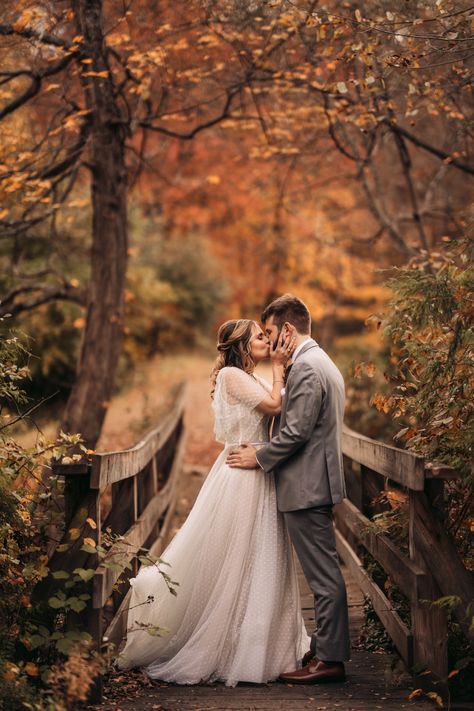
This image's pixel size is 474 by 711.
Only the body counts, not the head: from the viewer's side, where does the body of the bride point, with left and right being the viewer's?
facing to the right of the viewer

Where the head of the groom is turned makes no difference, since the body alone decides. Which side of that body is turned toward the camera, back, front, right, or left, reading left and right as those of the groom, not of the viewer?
left

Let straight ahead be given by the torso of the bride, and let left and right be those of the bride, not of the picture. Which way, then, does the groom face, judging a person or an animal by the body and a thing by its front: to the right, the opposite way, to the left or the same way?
the opposite way

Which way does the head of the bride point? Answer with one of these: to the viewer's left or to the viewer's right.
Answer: to the viewer's right

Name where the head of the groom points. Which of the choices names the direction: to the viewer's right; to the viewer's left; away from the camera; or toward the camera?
to the viewer's left

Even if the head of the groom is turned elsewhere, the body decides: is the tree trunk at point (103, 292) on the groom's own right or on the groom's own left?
on the groom's own right

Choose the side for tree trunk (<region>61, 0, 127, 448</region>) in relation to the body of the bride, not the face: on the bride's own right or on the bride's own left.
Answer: on the bride's own left
